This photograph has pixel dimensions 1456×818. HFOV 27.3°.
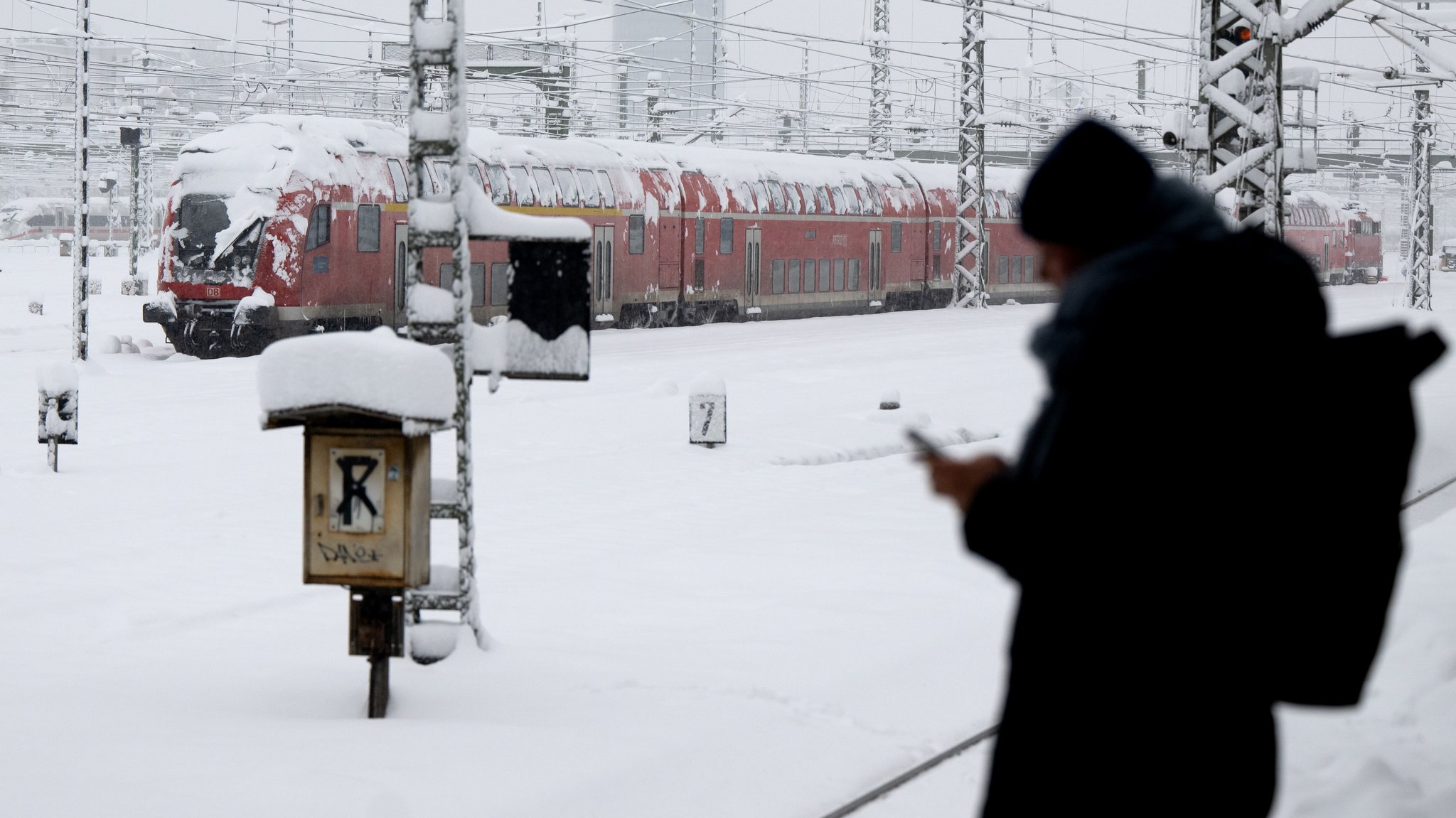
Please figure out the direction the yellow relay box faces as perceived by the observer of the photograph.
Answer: facing the viewer

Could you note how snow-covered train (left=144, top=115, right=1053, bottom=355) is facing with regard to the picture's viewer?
facing the viewer and to the left of the viewer

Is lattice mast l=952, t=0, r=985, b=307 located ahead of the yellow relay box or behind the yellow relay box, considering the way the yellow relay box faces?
behind

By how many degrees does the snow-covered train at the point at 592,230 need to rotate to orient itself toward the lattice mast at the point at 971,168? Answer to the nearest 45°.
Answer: approximately 180°

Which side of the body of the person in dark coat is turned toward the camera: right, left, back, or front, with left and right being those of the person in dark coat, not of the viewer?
left

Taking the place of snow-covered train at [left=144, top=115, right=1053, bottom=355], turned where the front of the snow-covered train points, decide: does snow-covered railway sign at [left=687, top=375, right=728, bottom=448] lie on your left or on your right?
on your left

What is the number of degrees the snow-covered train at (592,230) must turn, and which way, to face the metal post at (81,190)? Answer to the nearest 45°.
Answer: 0° — it already faces it

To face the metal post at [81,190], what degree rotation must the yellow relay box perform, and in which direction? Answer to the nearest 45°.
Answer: approximately 180°

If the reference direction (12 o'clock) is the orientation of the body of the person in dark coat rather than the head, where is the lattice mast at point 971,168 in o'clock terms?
The lattice mast is roughly at 3 o'clock from the person in dark coat.

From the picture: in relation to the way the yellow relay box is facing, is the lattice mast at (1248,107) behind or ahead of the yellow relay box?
behind

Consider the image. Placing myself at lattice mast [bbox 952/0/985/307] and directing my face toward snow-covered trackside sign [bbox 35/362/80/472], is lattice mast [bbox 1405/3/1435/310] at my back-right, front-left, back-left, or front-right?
back-left

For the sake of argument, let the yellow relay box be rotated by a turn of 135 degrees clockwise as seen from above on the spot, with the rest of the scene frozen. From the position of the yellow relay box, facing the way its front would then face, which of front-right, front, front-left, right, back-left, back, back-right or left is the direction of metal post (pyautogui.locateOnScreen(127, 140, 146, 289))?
front-right

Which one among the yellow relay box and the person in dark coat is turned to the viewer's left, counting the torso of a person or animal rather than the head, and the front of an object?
the person in dark coat

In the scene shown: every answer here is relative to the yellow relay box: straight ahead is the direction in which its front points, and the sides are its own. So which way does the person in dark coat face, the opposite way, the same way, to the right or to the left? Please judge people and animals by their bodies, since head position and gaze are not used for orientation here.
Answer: to the right

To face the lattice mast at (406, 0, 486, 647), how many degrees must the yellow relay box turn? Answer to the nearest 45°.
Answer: approximately 180°

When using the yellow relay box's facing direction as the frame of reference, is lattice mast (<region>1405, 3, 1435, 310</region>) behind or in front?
behind

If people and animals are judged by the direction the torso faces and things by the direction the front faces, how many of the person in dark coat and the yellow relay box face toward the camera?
1
